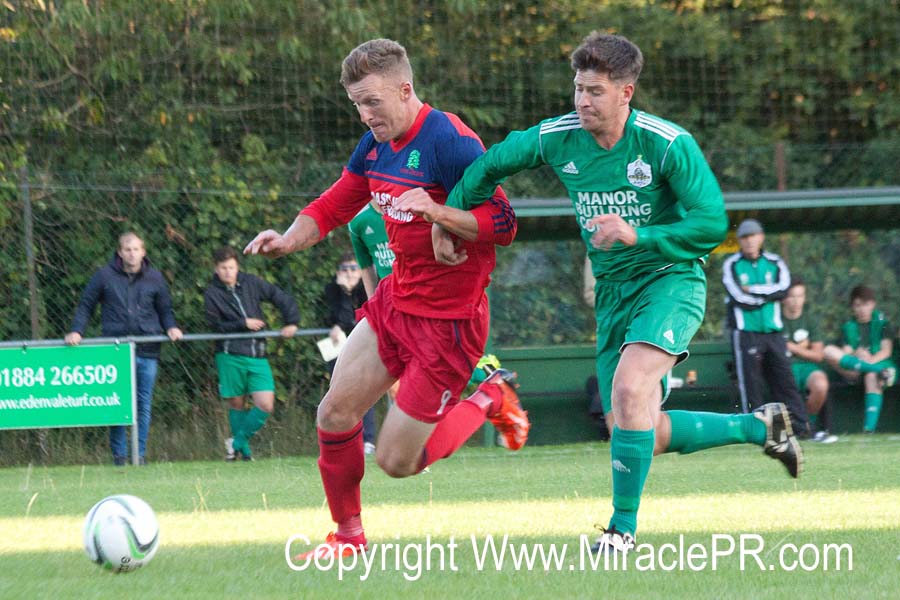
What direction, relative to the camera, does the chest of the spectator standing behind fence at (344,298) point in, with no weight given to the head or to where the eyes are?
toward the camera

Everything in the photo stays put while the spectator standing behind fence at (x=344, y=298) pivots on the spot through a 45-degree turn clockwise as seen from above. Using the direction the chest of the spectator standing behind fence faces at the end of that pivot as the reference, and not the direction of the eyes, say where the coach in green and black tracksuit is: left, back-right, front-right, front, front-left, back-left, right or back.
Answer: back-left

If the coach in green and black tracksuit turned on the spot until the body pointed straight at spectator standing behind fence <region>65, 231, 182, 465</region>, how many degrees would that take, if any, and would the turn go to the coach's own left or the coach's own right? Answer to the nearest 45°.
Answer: approximately 90° to the coach's own right

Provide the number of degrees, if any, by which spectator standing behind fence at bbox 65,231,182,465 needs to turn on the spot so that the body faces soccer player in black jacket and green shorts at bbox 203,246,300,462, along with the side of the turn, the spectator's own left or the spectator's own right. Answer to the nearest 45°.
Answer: approximately 90° to the spectator's own left

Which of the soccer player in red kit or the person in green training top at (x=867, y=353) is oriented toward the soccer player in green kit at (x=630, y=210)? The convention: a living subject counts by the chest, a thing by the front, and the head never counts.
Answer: the person in green training top

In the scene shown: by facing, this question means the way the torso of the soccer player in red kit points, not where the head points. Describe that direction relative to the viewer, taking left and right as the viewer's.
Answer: facing the viewer and to the left of the viewer

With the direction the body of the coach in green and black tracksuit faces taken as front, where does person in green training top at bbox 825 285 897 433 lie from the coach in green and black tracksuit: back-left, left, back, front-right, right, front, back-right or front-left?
back-left

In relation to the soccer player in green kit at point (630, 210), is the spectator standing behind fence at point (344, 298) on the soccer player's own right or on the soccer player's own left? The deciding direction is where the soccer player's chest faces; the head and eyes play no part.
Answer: on the soccer player's own right

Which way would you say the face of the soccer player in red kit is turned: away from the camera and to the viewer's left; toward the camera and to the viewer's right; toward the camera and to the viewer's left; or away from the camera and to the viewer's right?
toward the camera and to the viewer's left

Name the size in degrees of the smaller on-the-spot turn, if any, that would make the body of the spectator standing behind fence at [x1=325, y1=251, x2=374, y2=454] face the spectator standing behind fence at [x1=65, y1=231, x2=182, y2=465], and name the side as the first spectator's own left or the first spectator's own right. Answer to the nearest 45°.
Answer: approximately 90° to the first spectator's own right

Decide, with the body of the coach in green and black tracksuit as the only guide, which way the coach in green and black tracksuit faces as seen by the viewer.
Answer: toward the camera

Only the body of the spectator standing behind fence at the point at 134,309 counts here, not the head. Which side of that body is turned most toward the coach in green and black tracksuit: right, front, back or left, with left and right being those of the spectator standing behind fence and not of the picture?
left

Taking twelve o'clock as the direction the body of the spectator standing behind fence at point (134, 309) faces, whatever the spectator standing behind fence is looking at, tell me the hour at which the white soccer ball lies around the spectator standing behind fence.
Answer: The white soccer ball is roughly at 12 o'clock from the spectator standing behind fence.

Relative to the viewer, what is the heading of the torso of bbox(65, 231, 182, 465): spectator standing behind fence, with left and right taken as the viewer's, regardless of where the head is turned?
facing the viewer
